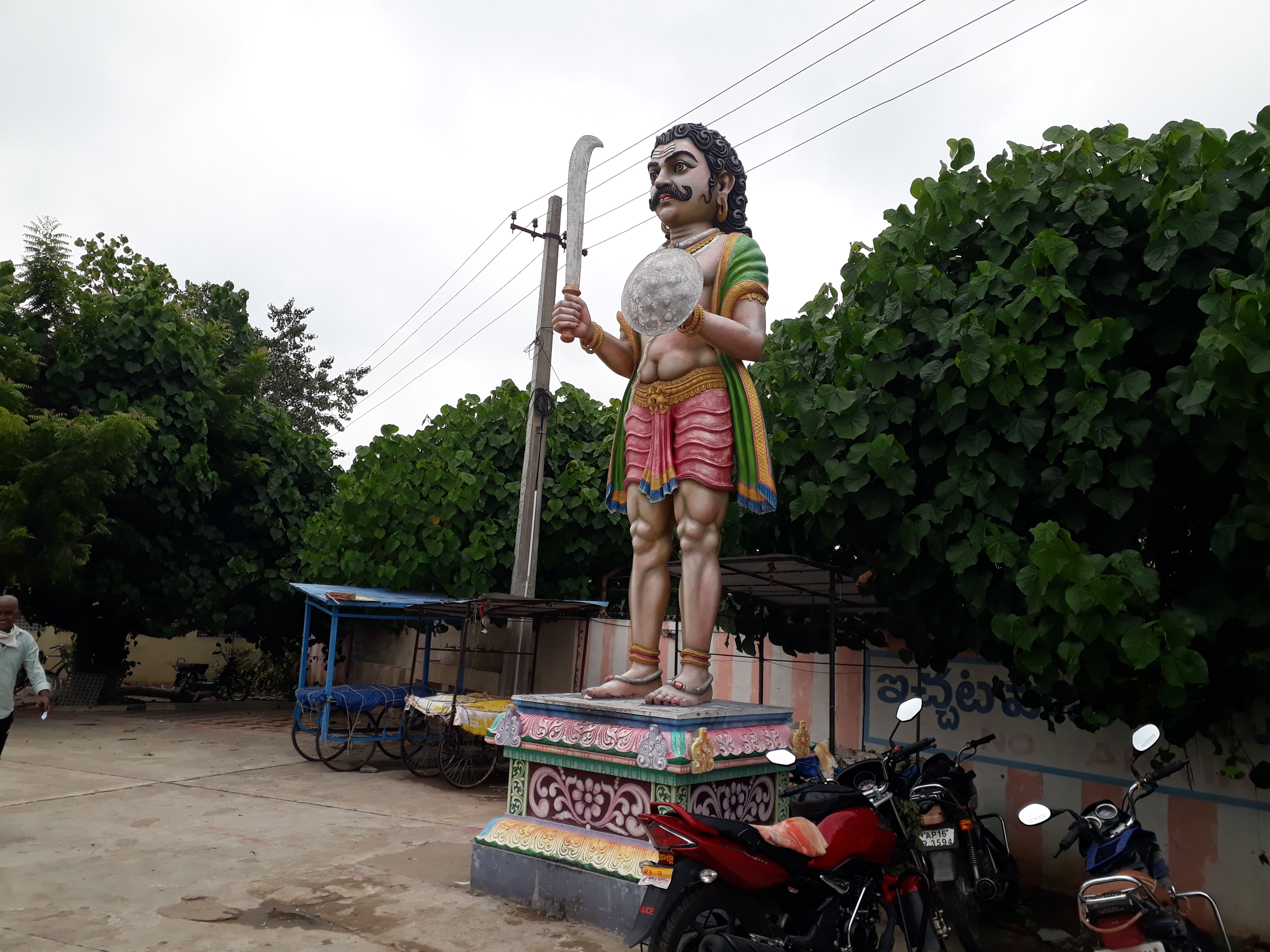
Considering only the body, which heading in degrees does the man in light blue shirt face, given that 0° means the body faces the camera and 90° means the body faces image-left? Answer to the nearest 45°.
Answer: approximately 0°

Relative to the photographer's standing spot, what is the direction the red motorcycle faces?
facing away from the viewer and to the right of the viewer

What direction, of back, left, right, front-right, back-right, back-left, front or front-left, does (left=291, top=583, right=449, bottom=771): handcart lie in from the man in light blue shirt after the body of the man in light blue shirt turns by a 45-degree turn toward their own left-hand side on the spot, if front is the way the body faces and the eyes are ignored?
left

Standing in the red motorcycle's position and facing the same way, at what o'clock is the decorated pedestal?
The decorated pedestal is roughly at 9 o'clock from the red motorcycle.

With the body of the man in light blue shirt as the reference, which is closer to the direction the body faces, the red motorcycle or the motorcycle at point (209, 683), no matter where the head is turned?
the red motorcycle
